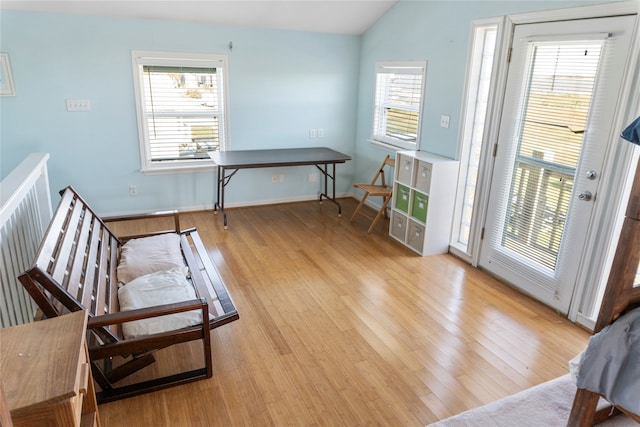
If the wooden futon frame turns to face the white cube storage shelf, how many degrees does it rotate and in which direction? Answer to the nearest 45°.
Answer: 0° — it already faces it

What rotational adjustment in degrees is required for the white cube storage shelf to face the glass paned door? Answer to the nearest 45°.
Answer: approximately 90° to its left

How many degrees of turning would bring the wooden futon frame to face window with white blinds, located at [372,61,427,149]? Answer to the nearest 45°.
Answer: approximately 45° to its left

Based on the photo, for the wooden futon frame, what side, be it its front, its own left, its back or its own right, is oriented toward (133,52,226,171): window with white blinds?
left

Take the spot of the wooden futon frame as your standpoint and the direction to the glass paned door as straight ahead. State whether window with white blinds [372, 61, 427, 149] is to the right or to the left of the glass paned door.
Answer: left

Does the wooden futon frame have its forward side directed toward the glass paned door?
yes

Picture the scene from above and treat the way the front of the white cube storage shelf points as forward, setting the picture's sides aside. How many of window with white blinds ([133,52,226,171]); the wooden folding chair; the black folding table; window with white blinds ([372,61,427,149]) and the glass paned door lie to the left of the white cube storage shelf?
1

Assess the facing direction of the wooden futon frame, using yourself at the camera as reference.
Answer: facing to the right of the viewer

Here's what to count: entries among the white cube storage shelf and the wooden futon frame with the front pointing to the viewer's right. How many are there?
1

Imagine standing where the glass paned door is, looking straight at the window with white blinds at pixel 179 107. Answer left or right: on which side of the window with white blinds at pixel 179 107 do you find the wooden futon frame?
left

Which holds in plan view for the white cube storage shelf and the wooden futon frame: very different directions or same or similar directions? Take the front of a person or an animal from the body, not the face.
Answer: very different directions

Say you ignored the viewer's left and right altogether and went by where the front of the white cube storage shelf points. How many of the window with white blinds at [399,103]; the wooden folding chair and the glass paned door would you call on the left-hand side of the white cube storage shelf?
1

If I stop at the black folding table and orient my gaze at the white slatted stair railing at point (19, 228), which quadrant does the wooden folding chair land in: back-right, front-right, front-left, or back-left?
back-left

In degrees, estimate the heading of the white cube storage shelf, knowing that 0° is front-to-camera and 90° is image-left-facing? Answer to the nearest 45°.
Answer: approximately 45°

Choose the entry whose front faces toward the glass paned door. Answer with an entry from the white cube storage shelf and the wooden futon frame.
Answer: the wooden futon frame

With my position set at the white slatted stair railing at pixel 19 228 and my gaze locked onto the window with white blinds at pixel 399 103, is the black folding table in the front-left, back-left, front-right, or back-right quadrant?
front-left

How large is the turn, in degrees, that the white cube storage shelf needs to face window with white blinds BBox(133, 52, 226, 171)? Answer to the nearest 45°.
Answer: approximately 45° to its right
